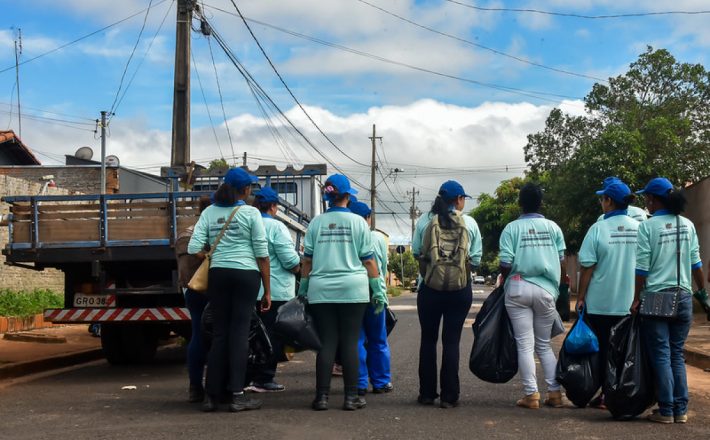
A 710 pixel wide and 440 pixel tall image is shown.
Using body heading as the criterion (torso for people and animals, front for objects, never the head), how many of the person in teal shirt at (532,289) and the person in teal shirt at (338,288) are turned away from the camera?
2

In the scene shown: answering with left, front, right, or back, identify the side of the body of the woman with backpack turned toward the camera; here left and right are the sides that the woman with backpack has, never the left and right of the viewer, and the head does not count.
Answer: back

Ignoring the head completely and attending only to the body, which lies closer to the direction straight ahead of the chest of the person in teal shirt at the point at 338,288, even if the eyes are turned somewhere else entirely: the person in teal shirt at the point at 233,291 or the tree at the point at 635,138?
the tree

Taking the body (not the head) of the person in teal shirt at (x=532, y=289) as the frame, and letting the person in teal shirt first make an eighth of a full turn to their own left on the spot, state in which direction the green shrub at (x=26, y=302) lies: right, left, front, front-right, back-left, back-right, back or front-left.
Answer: front

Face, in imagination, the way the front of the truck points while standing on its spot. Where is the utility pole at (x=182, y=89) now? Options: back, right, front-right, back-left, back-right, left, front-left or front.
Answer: front-left

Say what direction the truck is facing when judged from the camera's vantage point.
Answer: facing away from the viewer and to the right of the viewer

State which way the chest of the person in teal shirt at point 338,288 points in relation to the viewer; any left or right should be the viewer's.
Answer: facing away from the viewer

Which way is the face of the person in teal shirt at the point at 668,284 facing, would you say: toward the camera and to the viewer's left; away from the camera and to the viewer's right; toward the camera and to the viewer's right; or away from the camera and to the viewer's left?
away from the camera and to the viewer's left

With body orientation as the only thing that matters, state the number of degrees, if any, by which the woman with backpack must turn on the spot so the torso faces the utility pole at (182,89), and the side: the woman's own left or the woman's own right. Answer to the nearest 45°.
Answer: approximately 45° to the woman's own left

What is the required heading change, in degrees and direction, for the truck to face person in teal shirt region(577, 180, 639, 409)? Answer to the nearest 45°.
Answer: approximately 90° to its right

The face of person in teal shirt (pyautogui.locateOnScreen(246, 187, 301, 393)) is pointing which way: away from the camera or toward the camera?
away from the camera

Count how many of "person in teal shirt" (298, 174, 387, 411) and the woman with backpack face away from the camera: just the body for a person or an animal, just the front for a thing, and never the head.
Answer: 2

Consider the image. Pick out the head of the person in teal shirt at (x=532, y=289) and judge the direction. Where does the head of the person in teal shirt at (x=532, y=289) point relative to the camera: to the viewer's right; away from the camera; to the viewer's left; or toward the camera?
away from the camera

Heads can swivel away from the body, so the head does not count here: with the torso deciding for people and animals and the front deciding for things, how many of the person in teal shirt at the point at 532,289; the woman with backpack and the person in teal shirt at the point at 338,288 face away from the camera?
3

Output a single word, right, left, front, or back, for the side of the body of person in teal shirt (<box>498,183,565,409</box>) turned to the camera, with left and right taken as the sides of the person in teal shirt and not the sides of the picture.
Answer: back
